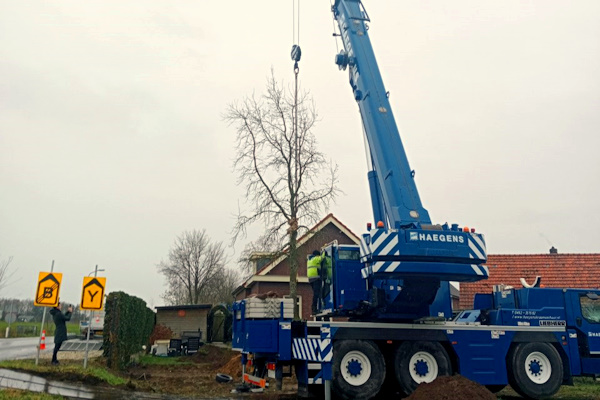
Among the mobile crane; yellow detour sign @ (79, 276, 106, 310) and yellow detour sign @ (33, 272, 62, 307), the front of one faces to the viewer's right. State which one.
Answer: the mobile crane

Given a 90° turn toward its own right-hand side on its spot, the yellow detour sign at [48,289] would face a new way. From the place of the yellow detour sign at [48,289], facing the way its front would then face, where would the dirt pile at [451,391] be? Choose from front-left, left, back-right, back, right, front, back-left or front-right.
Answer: back-left

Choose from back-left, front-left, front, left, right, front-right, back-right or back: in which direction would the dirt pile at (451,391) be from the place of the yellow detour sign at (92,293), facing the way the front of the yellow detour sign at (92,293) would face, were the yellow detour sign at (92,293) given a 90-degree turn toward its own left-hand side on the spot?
front-right

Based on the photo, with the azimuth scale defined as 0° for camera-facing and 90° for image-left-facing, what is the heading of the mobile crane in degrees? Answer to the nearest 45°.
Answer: approximately 270°

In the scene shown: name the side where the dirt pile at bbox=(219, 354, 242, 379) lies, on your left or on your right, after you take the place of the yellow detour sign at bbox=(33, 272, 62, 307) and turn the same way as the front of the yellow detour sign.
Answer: on your left

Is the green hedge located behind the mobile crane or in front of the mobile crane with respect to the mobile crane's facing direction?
behind

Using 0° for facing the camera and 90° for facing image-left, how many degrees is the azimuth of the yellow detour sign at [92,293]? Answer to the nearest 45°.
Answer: approximately 0°

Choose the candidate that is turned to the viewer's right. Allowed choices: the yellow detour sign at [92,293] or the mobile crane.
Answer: the mobile crane

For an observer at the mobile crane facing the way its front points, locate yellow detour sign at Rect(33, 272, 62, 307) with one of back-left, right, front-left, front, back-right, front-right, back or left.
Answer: back

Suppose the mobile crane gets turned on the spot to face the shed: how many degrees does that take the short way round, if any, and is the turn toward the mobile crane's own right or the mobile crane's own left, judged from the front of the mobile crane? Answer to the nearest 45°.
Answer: approximately 135° to the mobile crane's own left

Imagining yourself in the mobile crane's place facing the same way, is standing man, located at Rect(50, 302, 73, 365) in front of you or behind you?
behind
